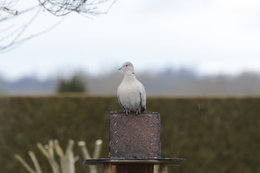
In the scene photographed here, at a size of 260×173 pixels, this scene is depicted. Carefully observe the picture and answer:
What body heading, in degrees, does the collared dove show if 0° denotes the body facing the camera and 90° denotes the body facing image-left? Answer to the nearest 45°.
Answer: approximately 45°

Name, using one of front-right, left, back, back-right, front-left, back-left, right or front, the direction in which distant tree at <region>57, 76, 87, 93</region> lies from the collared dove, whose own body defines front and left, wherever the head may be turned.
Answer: back-right
